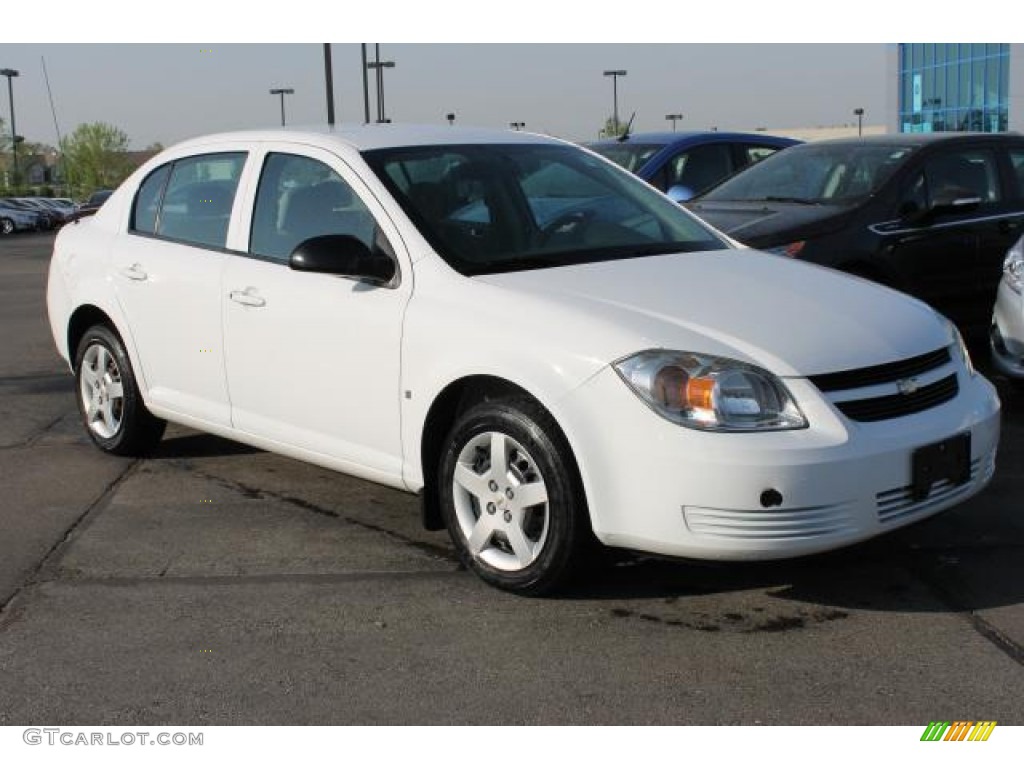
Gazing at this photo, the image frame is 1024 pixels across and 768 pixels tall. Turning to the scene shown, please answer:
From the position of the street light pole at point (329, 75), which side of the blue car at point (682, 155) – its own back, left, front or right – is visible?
right

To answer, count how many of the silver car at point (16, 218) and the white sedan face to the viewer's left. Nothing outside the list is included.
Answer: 0

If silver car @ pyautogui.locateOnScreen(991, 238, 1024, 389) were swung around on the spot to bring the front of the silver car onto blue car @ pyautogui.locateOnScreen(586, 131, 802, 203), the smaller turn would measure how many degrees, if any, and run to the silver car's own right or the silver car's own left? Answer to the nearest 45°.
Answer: approximately 90° to the silver car's own right

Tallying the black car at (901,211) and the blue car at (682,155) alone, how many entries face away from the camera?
0

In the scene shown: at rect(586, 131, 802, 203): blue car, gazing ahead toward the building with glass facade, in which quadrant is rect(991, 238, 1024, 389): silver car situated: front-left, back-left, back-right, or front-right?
back-right

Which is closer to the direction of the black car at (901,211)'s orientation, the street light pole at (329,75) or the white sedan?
the white sedan

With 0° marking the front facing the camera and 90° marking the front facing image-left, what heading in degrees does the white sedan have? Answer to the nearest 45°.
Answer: approximately 315°

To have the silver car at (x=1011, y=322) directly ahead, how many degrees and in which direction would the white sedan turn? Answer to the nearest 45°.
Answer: approximately 90° to its left

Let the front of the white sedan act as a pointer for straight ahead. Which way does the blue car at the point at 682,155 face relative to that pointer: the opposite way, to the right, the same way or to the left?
to the right

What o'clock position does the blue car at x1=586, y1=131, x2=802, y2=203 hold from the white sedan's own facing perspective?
The blue car is roughly at 8 o'clock from the white sedan.

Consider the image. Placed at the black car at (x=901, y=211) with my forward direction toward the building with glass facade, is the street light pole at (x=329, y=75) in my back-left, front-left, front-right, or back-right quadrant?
front-left

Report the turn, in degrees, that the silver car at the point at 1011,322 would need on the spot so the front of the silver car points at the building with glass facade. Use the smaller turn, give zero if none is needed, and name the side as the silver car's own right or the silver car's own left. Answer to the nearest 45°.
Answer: approximately 135° to the silver car's own right

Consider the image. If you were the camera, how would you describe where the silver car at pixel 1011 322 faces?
facing the viewer and to the left of the viewer

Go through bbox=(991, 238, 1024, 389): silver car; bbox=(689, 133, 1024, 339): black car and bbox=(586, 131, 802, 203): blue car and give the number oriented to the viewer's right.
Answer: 0
